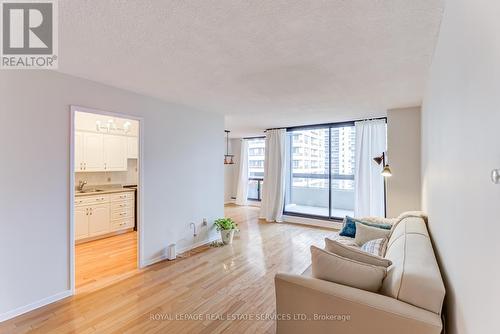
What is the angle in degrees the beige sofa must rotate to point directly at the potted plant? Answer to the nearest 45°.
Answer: approximately 45° to its right

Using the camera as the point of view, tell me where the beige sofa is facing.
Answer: facing to the left of the viewer

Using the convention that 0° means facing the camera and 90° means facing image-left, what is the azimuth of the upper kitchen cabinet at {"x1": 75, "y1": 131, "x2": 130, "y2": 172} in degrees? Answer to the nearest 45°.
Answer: approximately 315°

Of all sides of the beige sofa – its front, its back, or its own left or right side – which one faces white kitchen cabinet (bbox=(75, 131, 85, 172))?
front

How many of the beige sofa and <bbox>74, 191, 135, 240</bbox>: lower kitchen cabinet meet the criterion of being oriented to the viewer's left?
1

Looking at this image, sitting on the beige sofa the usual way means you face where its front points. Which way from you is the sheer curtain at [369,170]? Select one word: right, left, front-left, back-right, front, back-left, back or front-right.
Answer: right

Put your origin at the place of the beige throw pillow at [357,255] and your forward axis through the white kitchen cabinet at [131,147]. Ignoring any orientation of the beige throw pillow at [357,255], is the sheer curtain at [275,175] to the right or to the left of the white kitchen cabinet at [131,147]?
right

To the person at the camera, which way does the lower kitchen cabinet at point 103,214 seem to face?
facing the viewer and to the right of the viewer

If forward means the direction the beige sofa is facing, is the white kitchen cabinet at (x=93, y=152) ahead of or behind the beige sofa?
ahead

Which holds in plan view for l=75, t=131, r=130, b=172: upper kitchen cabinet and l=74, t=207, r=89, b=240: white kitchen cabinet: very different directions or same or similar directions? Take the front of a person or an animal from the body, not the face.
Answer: same or similar directions
